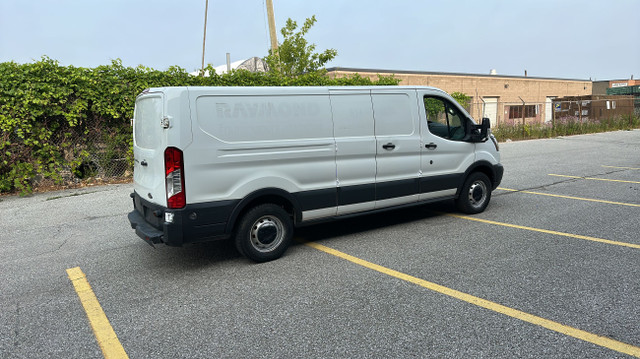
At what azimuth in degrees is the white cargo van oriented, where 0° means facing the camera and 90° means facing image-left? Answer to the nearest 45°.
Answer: approximately 225°

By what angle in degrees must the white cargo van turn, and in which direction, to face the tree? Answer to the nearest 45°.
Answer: approximately 45° to its left

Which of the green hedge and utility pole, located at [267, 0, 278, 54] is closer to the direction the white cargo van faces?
the utility pole

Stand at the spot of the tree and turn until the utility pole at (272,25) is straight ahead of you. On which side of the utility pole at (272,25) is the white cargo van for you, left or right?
left

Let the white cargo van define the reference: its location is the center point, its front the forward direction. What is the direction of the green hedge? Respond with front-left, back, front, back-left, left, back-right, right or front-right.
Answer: left

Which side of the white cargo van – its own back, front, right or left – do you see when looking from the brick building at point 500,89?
front

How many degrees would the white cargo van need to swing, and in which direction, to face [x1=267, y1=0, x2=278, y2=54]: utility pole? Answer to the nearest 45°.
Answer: approximately 45° to its left

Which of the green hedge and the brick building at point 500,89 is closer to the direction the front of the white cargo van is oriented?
the brick building

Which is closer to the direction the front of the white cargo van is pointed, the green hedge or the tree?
the tree
